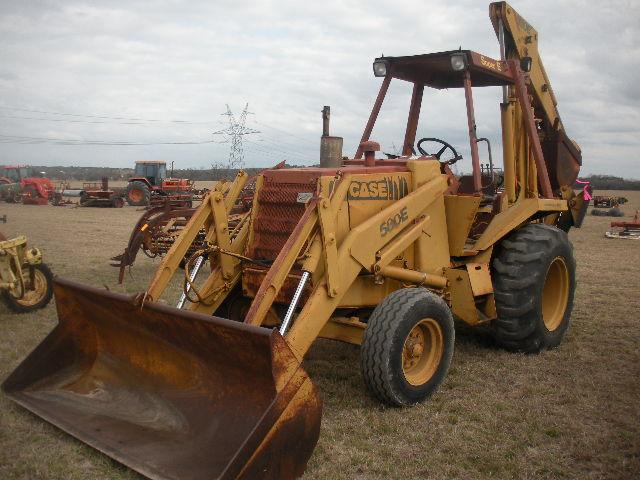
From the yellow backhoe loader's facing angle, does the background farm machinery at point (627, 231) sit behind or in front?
behind

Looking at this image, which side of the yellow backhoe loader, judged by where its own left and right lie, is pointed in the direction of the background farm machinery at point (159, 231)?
right

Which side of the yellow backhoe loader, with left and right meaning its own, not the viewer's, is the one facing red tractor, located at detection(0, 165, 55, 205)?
right

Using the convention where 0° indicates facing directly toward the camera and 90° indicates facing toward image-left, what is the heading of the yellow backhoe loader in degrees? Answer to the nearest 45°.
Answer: approximately 45°

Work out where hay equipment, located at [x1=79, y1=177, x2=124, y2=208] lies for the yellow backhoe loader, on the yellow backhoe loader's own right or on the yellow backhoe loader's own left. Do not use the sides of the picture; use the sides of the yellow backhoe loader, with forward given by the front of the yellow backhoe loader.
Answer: on the yellow backhoe loader's own right

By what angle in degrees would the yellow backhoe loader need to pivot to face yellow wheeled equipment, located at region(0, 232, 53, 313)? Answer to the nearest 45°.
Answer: approximately 90° to its right
